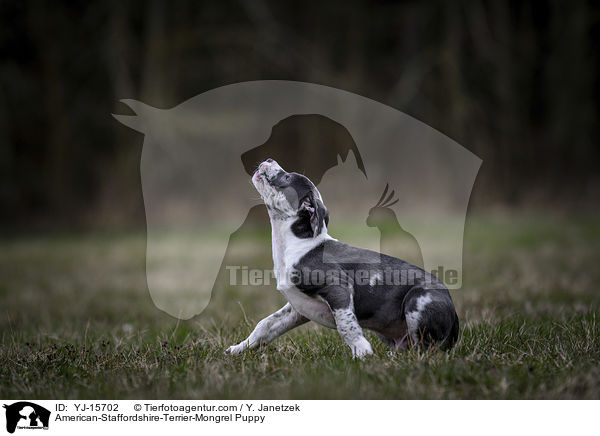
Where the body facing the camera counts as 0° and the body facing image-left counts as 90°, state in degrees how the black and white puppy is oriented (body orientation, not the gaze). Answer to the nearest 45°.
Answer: approximately 90°
